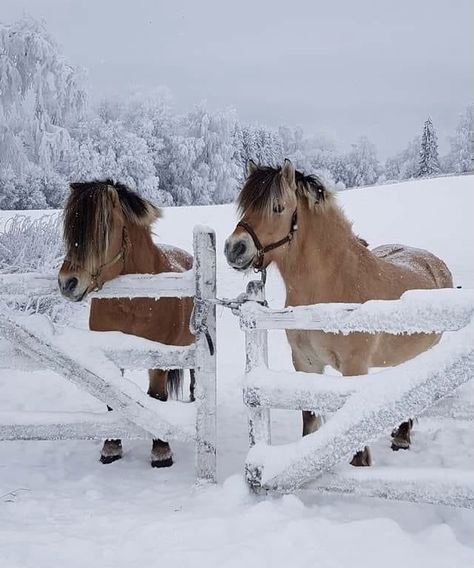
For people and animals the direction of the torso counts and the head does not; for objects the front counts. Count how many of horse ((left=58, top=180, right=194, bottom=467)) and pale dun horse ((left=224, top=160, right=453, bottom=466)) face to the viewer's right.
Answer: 0

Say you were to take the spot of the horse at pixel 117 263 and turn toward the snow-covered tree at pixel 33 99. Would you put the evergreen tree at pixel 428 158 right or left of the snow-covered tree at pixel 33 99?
right

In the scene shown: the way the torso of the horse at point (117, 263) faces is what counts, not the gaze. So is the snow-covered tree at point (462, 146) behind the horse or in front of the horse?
behind

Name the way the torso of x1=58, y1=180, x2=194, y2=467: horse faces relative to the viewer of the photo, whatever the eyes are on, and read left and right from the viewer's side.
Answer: facing the viewer and to the left of the viewer

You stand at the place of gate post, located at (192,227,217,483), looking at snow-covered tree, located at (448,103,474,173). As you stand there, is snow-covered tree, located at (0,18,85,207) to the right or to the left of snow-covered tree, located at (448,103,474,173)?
left

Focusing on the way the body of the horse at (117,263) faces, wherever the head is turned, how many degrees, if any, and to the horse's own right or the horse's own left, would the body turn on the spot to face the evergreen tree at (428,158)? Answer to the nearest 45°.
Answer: approximately 180°

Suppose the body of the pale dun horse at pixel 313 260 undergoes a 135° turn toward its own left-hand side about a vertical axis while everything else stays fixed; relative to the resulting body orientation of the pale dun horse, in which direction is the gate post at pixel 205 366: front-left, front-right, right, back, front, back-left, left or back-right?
back-right

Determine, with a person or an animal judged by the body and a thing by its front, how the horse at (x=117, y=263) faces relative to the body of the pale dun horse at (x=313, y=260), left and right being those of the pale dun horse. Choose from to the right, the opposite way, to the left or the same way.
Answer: the same way

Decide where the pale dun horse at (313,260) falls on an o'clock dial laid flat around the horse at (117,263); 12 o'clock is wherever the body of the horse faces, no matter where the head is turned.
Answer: The pale dun horse is roughly at 8 o'clock from the horse.
